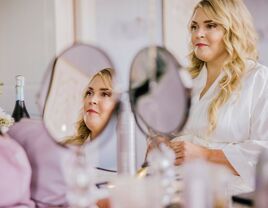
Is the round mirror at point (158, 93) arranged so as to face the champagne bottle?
no

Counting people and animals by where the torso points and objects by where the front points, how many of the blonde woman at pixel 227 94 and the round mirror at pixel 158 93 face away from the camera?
0

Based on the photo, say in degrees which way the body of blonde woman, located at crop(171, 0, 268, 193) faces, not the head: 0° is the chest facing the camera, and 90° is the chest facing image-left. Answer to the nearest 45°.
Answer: approximately 45°

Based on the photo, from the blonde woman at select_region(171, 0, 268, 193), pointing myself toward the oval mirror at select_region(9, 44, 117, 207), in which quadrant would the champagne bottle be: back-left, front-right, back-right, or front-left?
front-right

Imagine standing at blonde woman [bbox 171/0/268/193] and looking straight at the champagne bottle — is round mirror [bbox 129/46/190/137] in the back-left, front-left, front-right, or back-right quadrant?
front-left

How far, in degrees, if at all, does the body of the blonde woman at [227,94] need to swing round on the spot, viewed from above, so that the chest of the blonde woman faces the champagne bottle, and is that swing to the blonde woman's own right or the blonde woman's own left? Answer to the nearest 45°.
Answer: approximately 45° to the blonde woman's own right
